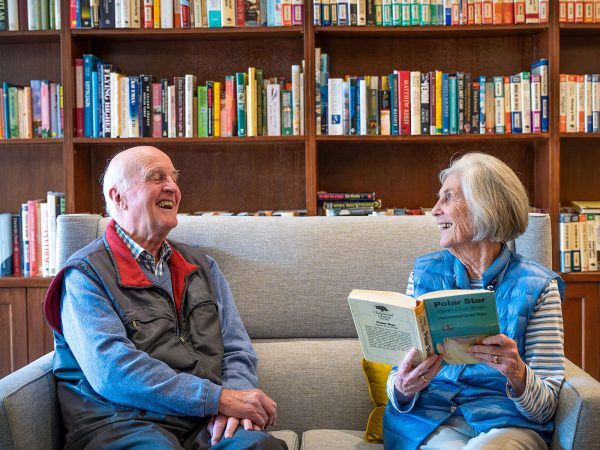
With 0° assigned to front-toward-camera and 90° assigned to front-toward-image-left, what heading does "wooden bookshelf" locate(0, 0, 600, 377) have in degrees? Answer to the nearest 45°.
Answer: approximately 0°

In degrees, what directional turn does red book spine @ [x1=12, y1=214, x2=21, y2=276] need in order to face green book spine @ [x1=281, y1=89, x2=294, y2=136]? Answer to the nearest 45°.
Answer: approximately 90° to its left

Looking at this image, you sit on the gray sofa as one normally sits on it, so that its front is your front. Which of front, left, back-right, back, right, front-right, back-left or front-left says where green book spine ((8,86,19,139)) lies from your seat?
back-right

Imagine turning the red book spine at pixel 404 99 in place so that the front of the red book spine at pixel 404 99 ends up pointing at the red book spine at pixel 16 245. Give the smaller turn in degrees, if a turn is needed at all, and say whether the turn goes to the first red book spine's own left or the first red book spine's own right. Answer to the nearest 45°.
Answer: approximately 90° to the first red book spine's own right

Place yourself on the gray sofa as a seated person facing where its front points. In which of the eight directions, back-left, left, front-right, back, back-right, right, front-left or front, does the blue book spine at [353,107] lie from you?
back

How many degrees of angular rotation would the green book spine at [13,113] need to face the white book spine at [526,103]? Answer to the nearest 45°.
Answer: approximately 90° to its left

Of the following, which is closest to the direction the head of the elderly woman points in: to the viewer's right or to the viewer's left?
to the viewer's left
